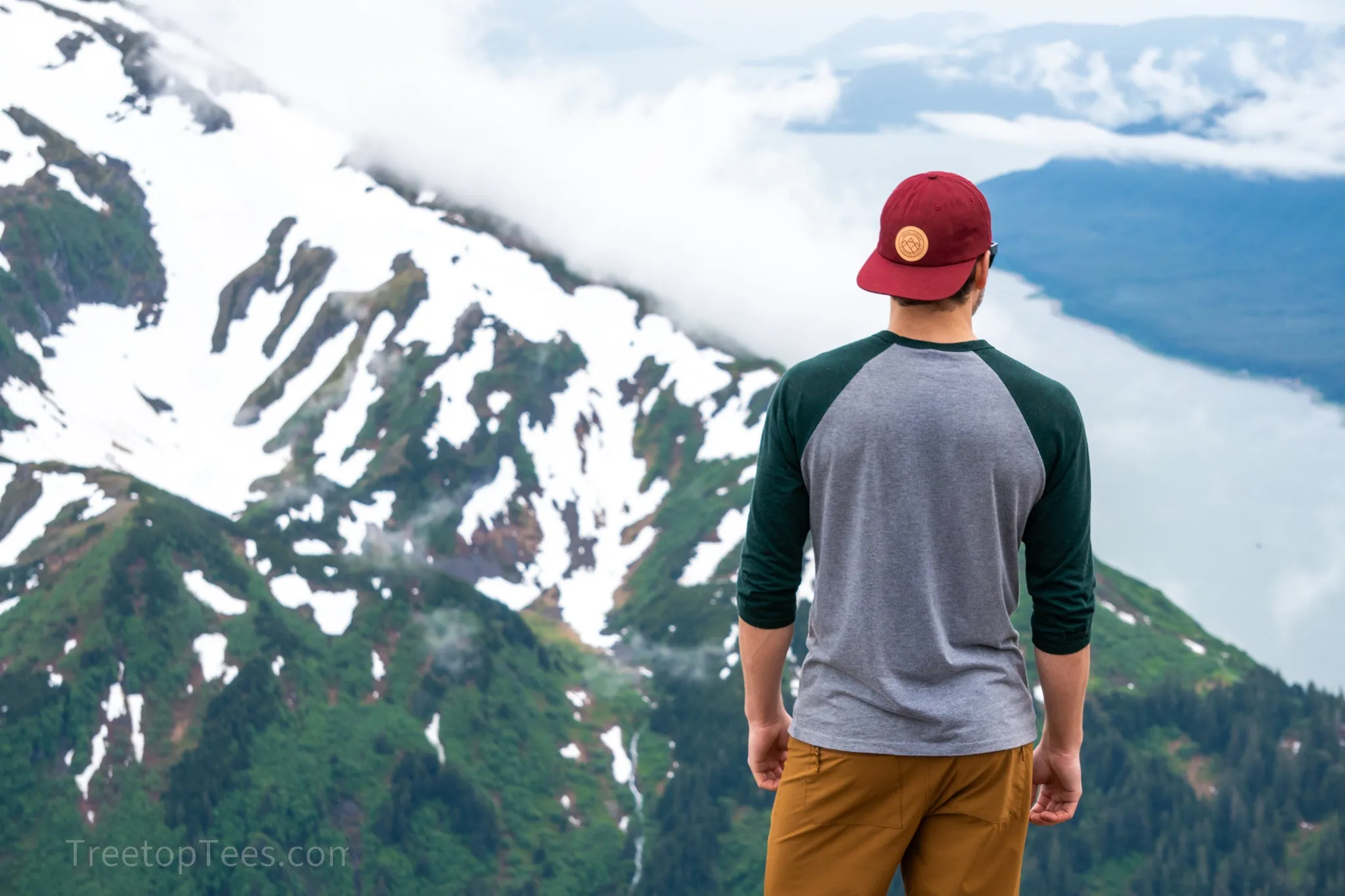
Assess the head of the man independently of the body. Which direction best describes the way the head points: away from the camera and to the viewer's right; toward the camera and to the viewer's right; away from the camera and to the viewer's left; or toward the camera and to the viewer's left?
away from the camera and to the viewer's right

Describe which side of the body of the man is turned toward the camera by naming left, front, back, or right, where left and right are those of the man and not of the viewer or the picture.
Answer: back
